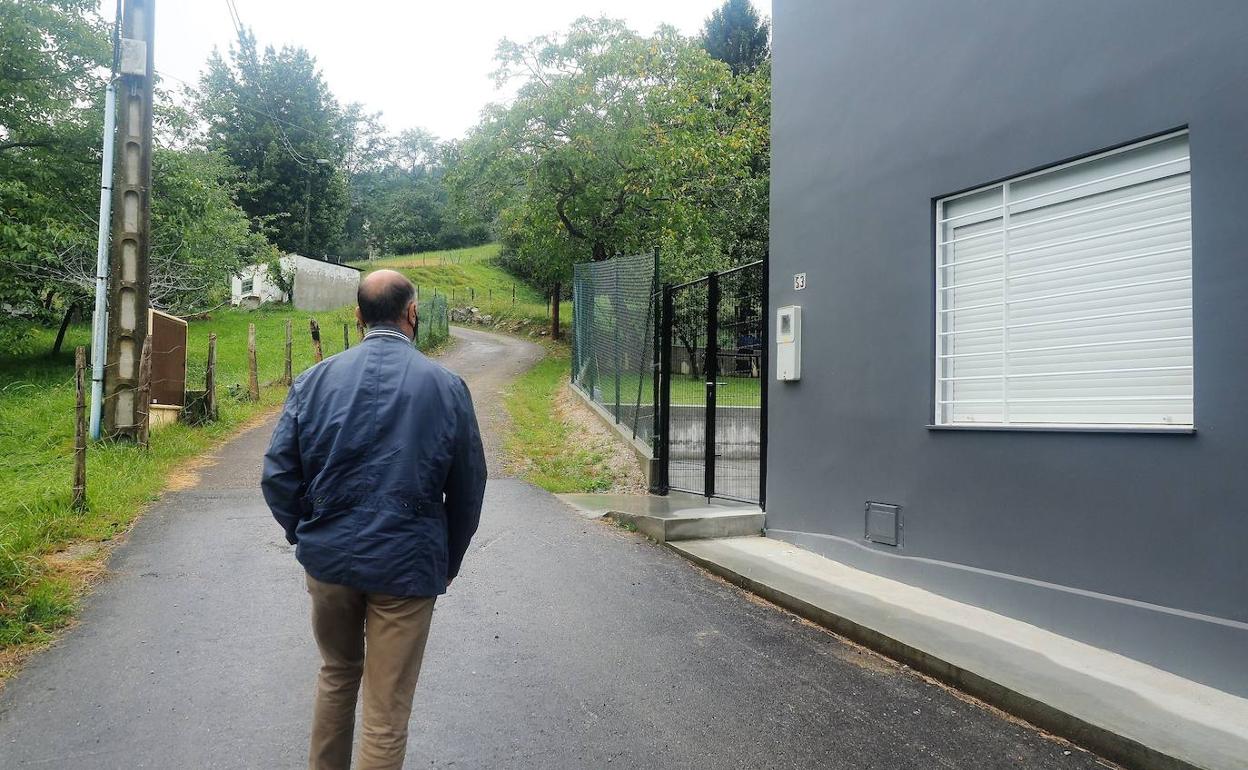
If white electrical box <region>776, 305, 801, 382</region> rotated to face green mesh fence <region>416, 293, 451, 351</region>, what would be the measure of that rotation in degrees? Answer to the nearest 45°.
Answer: approximately 90° to its right

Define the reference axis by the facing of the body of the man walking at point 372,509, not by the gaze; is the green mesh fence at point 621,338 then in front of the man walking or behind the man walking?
in front

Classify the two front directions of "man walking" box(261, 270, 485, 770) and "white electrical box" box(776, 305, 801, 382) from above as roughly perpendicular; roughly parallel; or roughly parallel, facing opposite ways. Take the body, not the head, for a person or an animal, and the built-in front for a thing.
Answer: roughly perpendicular

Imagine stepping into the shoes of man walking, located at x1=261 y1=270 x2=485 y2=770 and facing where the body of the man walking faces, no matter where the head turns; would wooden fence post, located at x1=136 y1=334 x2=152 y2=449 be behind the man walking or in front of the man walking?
in front

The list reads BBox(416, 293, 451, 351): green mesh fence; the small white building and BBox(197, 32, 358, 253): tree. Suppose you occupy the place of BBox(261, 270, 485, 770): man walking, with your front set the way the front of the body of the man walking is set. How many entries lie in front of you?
3

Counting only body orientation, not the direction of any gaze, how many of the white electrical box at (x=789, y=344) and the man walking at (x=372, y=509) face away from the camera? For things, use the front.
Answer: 1

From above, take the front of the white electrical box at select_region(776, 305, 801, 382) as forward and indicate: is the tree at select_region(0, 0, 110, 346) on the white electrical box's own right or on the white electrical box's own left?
on the white electrical box's own right

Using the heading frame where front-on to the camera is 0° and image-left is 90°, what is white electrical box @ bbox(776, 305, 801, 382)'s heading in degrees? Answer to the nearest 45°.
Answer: approximately 45°

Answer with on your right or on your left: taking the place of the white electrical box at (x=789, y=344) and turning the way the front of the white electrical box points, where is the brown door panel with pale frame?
on your right

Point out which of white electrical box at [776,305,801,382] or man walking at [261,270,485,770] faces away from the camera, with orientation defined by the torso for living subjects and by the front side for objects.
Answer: the man walking

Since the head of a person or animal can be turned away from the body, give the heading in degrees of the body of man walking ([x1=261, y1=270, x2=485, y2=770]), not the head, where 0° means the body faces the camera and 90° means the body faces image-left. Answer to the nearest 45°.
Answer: approximately 180°

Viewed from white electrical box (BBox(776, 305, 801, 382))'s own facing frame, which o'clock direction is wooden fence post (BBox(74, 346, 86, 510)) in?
The wooden fence post is roughly at 1 o'clock from the white electrical box.

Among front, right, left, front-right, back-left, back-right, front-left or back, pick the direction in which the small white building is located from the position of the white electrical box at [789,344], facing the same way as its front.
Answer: right
